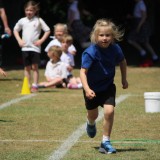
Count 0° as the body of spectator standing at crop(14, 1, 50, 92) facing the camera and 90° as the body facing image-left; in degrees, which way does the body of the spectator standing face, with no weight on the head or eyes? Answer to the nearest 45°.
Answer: approximately 0°
